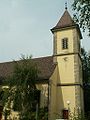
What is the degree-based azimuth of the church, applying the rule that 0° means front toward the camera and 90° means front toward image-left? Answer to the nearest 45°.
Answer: approximately 315°

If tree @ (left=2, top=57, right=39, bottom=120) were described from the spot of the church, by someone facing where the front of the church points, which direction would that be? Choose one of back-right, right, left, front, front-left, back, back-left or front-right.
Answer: right
